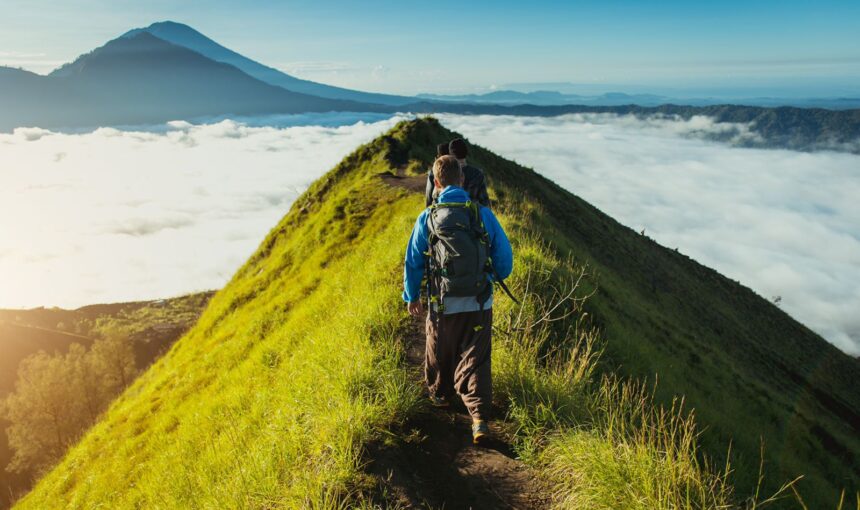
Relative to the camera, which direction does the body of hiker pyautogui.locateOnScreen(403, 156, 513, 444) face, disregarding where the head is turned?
away from the camera
